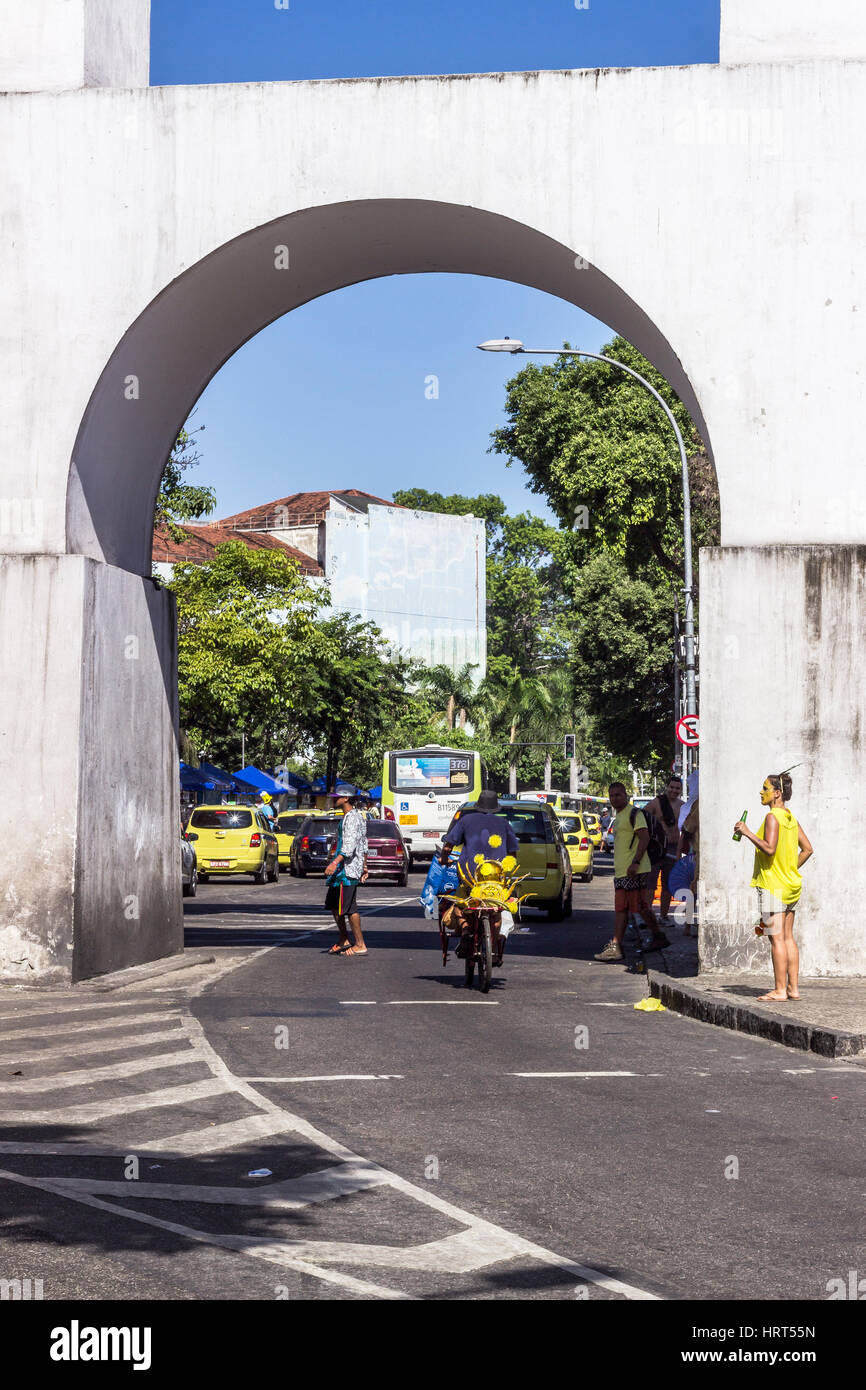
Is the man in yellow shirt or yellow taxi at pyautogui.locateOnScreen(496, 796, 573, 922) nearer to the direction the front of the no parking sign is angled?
the man in yellow shirt

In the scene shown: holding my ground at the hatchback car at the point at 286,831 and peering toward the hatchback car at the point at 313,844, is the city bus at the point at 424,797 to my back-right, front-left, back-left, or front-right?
back-left

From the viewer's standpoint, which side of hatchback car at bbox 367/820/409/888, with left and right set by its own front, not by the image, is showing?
back

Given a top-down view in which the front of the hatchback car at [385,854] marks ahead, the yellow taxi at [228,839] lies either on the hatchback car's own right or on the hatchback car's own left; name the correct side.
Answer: on the hatchback car's own left

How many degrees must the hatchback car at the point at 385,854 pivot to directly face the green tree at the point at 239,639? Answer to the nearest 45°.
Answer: approximately 45° to its left

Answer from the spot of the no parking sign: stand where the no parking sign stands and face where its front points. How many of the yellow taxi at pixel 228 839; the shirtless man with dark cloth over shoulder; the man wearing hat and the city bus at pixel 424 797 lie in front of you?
2

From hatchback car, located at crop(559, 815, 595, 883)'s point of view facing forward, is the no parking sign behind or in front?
behind

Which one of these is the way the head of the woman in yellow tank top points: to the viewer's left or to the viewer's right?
to the viewer's left
